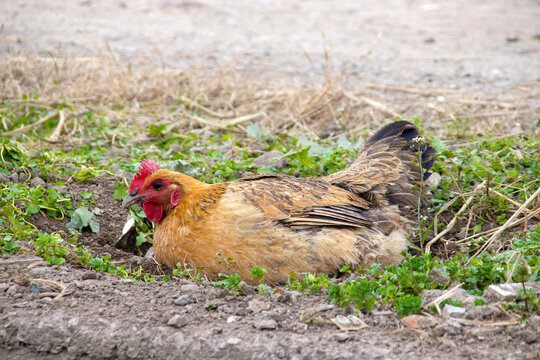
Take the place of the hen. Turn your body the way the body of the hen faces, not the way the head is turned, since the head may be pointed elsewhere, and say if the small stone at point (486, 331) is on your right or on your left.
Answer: on your left

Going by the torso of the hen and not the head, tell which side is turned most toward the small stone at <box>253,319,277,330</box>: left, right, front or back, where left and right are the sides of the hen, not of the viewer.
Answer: left

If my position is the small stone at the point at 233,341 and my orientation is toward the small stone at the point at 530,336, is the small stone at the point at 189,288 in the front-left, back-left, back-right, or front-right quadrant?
back-left

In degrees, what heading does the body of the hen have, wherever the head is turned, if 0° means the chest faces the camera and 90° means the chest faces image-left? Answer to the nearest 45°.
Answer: approximately 90°

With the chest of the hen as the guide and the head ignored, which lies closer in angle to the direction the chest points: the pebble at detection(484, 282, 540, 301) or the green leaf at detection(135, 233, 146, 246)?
the green leaf

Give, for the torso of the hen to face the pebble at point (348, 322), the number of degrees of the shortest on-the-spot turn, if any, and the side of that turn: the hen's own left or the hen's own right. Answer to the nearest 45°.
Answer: approximately 90° to the hen's own left

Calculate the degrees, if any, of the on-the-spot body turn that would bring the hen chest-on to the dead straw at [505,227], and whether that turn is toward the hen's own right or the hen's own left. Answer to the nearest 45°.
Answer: approximately 180°

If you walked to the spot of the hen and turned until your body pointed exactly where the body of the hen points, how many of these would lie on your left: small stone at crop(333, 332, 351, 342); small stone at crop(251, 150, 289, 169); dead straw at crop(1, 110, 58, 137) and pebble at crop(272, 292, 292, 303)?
2

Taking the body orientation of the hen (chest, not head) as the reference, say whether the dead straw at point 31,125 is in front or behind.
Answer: in front

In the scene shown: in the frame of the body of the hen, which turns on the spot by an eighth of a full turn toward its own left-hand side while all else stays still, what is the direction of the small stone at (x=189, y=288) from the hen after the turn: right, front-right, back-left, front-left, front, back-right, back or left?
front

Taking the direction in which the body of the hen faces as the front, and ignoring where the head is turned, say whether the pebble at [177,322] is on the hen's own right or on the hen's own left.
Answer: on the hen's own left

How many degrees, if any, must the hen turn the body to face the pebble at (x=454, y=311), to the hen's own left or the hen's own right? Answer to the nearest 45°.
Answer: approximately 135° to the hen's own left

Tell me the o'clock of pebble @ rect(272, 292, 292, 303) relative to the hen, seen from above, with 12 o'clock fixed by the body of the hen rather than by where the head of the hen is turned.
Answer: The pebble is roughly at 9 o'clock from the hen.

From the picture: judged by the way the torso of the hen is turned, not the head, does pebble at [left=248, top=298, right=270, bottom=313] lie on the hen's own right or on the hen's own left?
on the hen's own left
